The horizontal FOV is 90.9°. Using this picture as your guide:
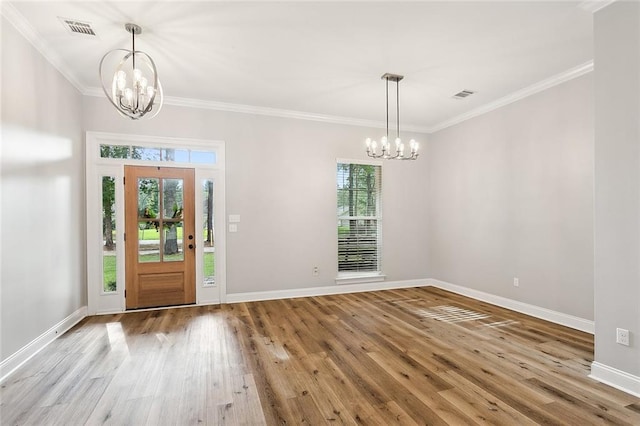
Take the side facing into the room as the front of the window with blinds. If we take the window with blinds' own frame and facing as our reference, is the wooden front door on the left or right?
on its right

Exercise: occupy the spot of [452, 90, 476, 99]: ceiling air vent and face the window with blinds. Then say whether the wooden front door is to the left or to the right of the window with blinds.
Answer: left

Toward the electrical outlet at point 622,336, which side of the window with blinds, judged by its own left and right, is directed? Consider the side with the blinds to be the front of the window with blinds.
front

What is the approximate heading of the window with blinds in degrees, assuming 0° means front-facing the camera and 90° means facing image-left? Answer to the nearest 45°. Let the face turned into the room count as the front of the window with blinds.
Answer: approximately 315°

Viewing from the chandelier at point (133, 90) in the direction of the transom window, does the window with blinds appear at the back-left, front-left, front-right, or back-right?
front-right

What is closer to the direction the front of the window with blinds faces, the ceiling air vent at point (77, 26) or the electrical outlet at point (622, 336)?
the electrical outlet

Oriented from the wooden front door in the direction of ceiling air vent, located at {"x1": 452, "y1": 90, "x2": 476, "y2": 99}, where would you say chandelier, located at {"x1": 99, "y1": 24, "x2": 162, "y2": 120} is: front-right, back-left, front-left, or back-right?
front-right

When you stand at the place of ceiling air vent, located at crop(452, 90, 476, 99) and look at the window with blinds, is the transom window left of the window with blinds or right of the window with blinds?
left

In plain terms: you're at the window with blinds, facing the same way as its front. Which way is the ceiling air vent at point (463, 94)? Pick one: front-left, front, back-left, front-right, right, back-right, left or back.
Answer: front

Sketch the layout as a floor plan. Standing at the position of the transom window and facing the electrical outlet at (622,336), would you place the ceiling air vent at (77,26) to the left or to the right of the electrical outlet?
right

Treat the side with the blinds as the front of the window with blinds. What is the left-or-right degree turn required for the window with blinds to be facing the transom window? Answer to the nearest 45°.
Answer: approximately 90° to its right

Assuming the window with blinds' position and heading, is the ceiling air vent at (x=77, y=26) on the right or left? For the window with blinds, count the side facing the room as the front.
on its right

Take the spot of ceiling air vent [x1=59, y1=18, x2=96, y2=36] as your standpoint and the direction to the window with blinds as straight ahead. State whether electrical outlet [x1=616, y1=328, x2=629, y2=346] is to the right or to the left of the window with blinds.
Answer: right
